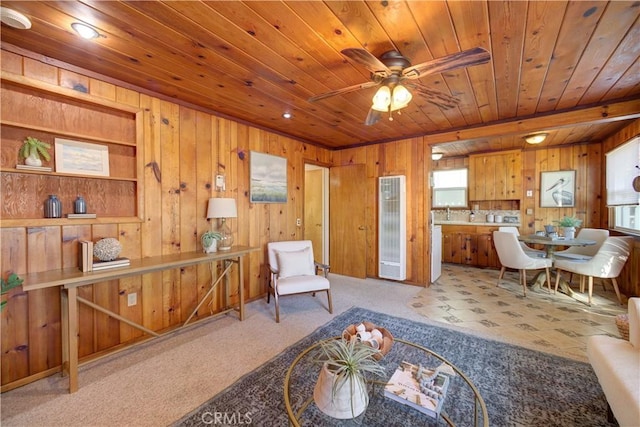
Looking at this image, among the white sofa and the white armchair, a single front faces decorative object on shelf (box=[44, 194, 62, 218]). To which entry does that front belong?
the white sofa

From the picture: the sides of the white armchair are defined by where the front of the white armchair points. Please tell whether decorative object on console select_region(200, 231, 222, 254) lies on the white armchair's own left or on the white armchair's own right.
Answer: on the white armchair's own right

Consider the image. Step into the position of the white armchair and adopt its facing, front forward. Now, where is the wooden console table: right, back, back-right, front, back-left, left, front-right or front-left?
right

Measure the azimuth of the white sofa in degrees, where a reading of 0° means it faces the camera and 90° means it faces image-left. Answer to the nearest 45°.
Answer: approximately 45°

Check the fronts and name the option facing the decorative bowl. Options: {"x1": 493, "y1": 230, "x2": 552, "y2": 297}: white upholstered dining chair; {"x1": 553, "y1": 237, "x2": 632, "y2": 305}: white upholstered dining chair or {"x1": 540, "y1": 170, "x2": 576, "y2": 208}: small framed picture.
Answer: the small framed picture

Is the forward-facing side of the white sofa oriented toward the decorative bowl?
yes

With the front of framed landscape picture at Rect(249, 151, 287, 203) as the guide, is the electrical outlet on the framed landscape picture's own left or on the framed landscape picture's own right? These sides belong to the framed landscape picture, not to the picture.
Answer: on the framed landscape picture's own right

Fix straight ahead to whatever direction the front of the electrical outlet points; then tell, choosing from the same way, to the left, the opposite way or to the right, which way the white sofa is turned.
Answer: the opposite way

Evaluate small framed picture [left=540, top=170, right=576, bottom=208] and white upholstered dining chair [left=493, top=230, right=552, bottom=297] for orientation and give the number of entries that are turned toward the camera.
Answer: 1

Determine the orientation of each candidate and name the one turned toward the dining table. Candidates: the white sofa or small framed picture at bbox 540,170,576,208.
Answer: the small framed picture

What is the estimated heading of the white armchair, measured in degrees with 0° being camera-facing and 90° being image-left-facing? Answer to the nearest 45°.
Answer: approximately 315°

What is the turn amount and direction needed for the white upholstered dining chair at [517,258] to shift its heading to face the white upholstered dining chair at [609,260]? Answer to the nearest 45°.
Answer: approximately 45° to its right

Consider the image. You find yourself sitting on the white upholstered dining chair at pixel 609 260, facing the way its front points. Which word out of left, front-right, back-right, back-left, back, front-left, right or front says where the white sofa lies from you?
back-left

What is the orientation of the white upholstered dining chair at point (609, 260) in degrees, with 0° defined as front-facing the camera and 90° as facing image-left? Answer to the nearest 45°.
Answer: approximately 135°
